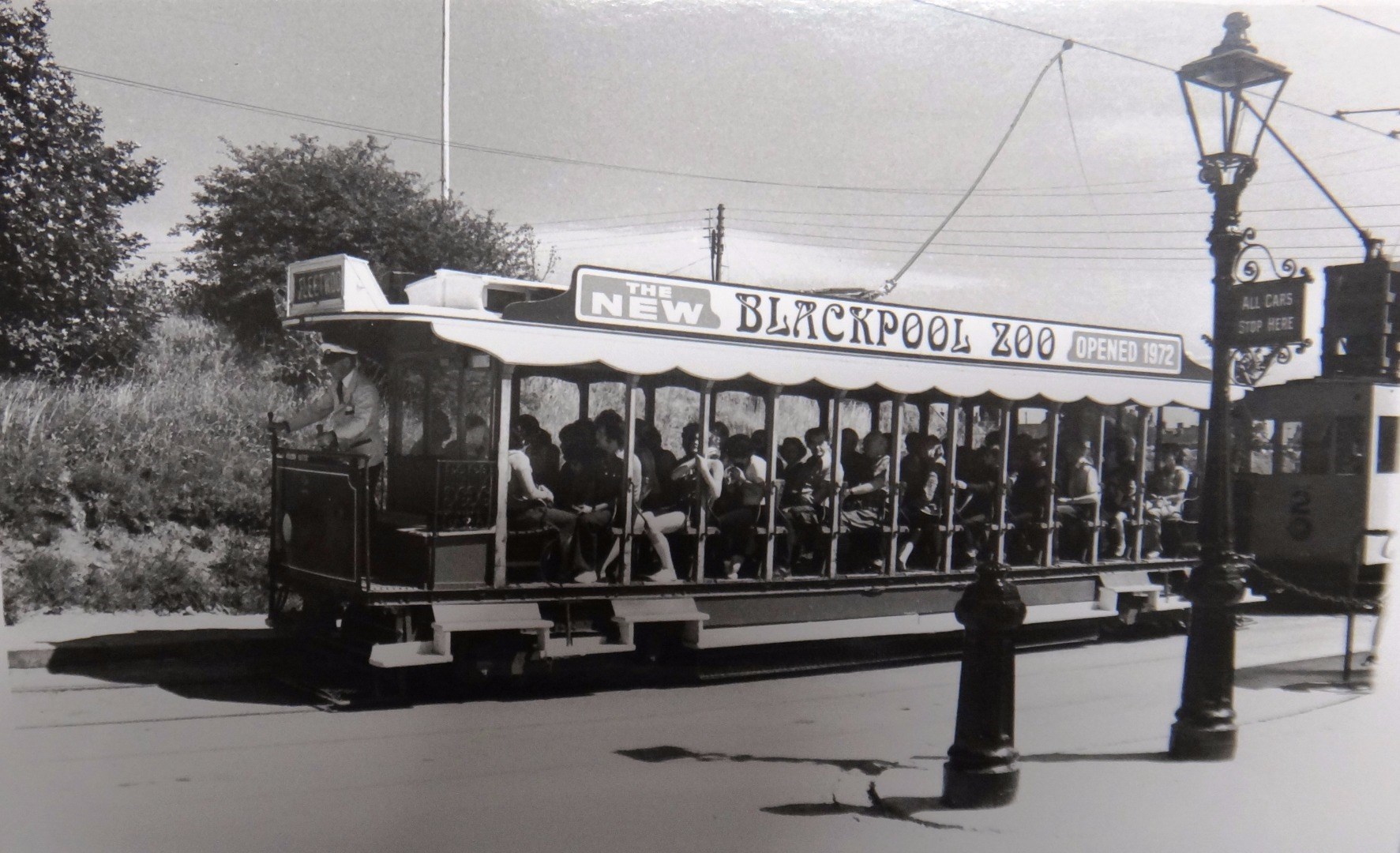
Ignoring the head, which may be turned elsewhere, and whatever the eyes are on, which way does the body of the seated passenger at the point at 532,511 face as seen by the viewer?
to the viewer's right

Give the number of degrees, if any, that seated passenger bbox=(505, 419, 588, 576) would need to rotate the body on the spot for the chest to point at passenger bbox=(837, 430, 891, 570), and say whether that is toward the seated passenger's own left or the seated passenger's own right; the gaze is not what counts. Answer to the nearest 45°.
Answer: approximately 45° to the seated passenger's own left

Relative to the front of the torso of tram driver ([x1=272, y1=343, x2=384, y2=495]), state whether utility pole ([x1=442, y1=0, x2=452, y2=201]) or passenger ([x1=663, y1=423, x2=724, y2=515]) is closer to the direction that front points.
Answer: the utility pole

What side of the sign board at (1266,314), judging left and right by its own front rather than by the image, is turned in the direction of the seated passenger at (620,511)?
right
